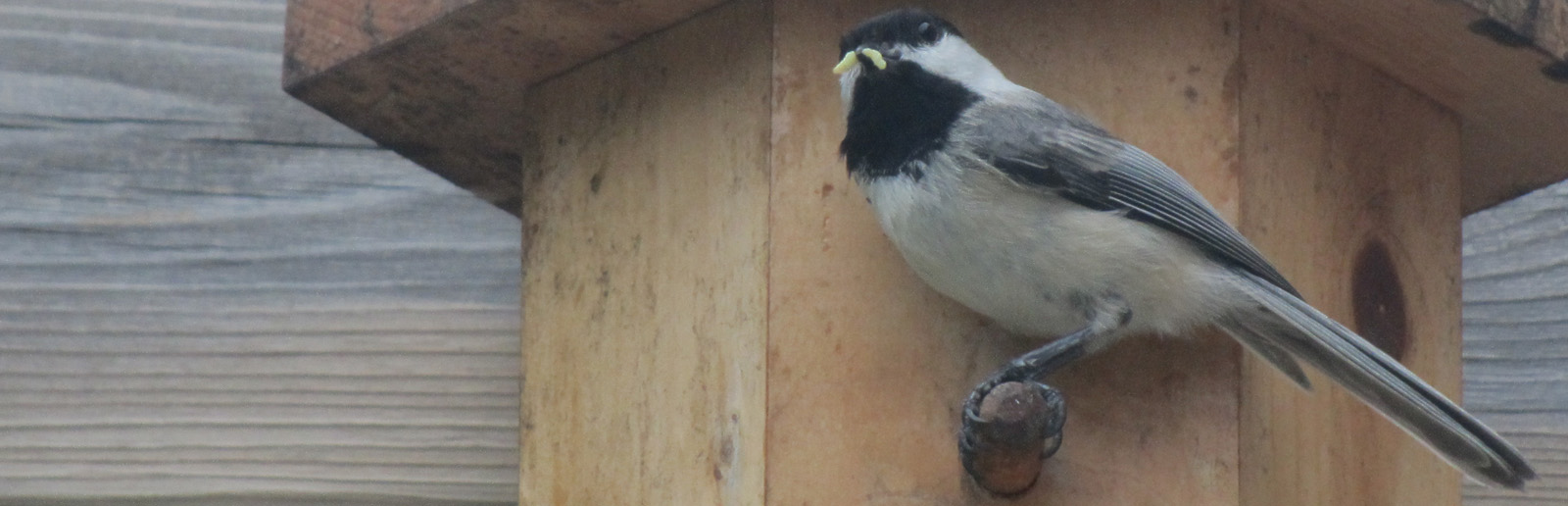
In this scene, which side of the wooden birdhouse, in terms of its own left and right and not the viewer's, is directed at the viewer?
front
